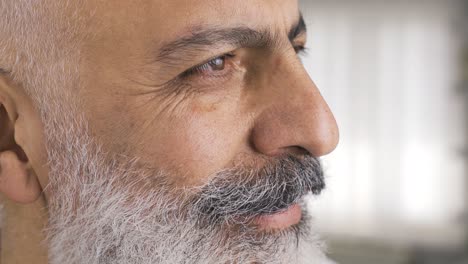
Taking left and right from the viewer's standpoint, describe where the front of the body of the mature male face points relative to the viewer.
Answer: facing the viewer and to the right of the viewer
